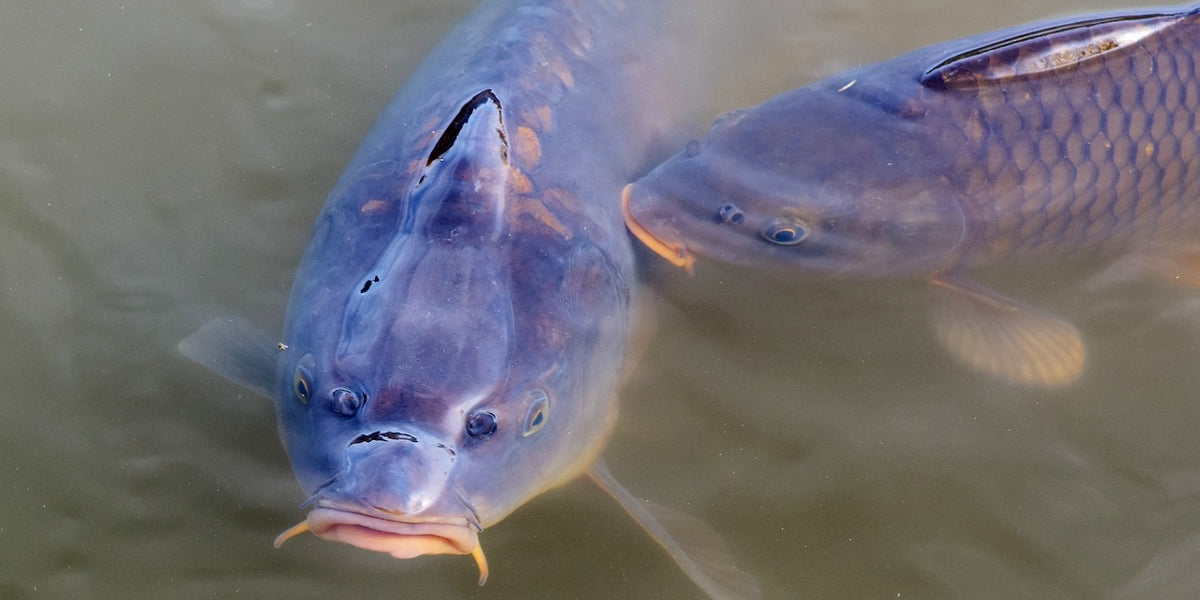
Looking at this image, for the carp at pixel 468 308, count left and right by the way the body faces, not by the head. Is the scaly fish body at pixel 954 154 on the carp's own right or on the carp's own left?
on the carp's own left

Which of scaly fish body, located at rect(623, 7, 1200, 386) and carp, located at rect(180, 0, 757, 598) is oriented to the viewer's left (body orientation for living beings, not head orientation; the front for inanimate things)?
the scaly fish body

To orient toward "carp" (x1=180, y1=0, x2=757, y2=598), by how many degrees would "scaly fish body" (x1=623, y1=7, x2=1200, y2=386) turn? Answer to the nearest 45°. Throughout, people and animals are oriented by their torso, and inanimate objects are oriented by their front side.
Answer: approximately 45° to its left

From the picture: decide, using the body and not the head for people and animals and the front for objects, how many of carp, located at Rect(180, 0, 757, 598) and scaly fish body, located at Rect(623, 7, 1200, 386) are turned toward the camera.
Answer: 1

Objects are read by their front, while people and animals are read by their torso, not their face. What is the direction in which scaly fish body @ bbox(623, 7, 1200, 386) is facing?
to the viewer's left

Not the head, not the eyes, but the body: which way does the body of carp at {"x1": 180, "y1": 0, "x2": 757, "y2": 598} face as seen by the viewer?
toward the camera
